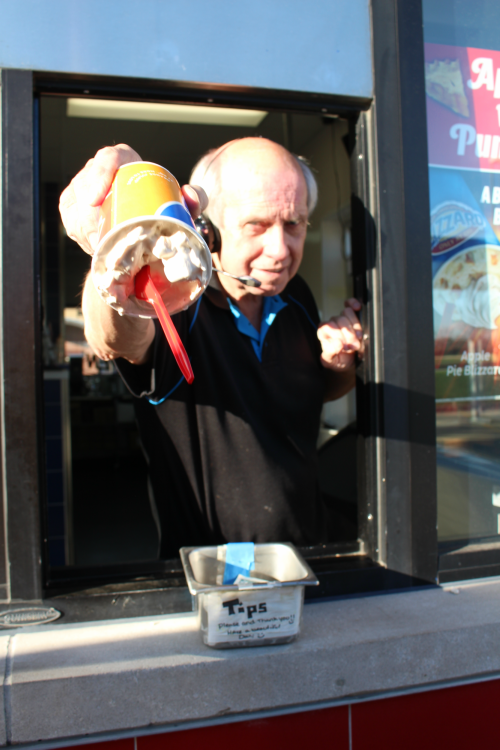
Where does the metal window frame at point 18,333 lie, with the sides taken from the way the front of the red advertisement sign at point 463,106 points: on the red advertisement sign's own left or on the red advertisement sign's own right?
on the red advertisement sign's own right

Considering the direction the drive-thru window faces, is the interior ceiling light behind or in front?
behind

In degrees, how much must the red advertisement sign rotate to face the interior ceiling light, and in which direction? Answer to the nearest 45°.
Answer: approximately 135° to its right

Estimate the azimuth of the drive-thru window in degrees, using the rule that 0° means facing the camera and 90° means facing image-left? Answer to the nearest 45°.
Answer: approximately 0°
